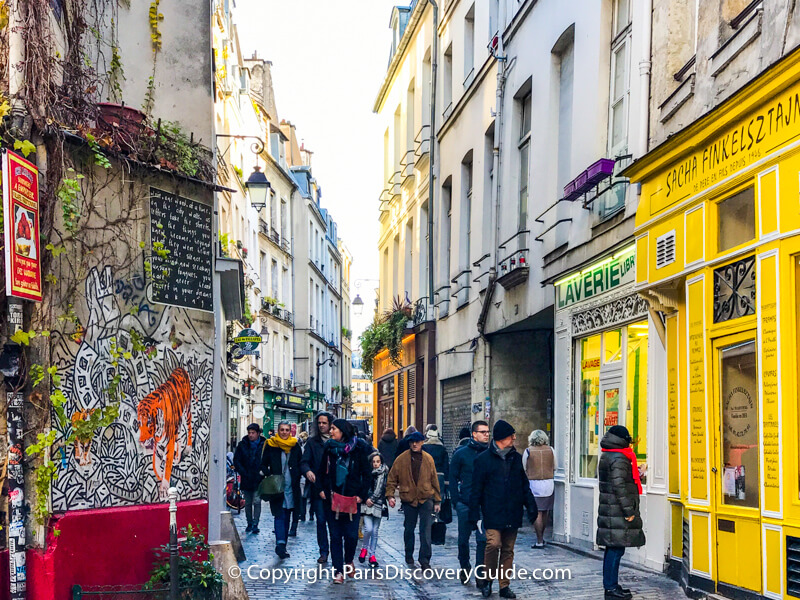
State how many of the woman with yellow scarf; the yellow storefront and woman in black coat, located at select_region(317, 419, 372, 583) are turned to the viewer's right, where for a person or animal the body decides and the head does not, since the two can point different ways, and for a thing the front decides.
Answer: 0

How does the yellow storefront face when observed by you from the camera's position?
facing the viewer and to the left of the viewer

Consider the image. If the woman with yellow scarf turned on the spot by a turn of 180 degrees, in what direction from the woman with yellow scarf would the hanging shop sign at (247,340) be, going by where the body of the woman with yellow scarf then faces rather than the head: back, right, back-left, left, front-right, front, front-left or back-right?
front

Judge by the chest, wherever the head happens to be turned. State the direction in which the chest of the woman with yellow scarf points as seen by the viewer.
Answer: toward the camera

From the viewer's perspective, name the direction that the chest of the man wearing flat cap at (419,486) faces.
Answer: toward the camera

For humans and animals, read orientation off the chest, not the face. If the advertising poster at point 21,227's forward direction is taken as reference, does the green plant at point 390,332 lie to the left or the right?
on its left

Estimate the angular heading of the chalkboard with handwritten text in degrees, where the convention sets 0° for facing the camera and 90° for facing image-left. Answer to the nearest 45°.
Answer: approximately 315°

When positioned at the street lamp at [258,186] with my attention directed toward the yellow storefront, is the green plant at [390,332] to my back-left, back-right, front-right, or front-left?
back-left

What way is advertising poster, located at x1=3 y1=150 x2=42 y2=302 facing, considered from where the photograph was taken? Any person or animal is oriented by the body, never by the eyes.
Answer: facing the viewer and to the right of the viewer
